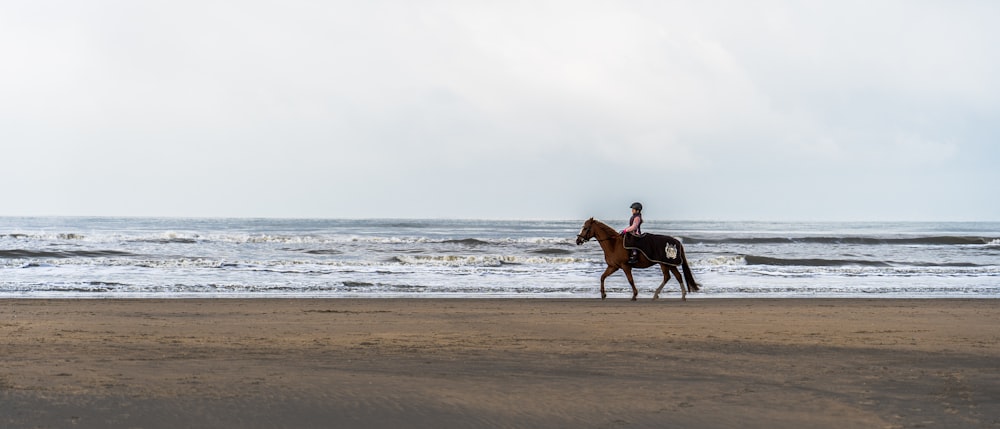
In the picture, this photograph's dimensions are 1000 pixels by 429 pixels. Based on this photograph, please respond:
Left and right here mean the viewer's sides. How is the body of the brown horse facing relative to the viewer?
facing to the left of the viewer

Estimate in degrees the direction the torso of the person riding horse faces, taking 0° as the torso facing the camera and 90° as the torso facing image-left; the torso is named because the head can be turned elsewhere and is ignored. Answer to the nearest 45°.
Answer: approximately 90°
